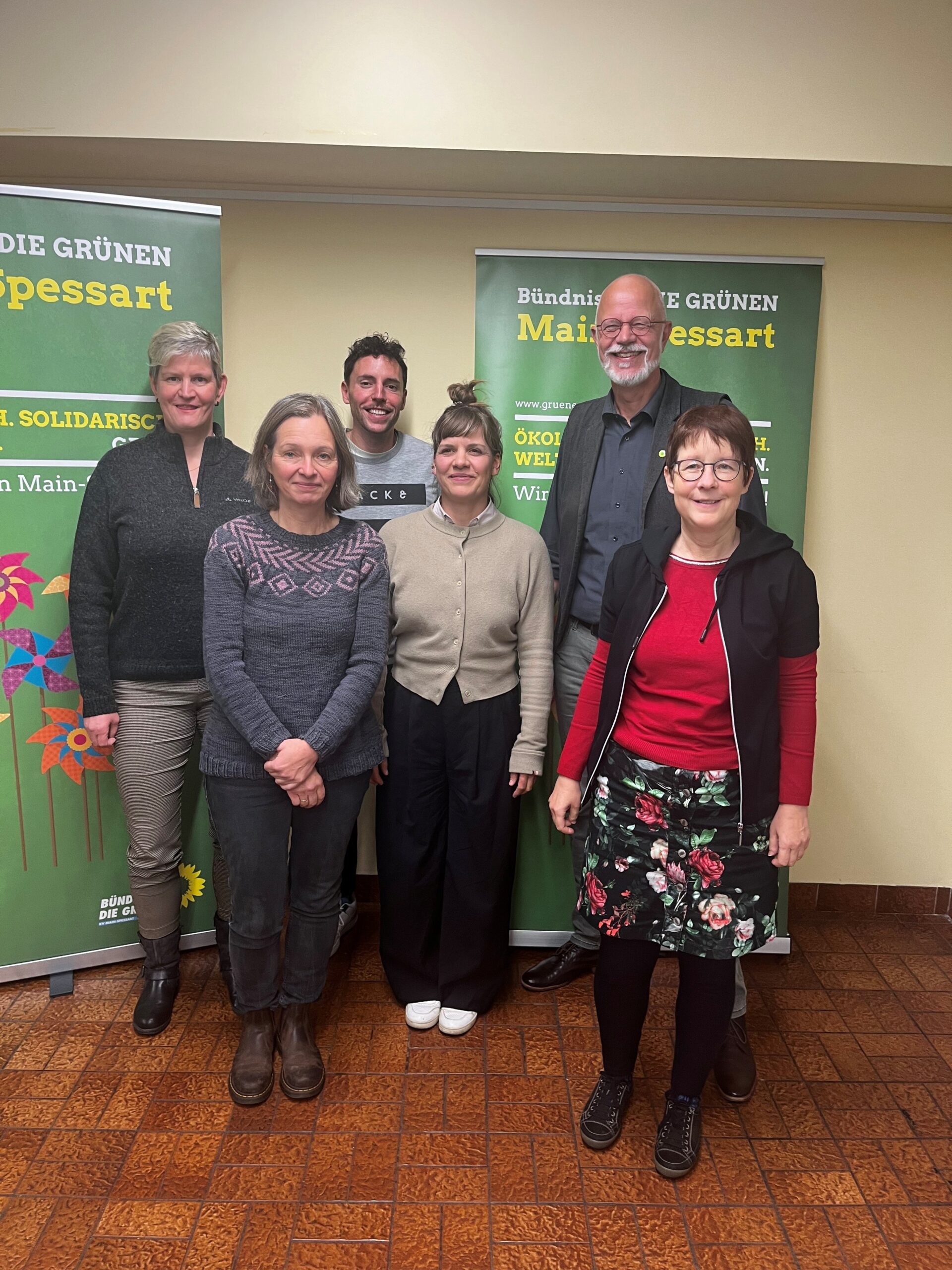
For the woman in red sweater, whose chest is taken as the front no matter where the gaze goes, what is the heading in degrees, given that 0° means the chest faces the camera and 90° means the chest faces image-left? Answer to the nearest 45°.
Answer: approximately 0°

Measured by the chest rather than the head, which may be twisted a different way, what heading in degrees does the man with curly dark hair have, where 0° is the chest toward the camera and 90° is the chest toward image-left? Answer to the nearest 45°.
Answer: approximately 0°

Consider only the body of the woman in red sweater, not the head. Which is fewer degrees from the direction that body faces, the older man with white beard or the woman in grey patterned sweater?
the woman in grey patterned sweater

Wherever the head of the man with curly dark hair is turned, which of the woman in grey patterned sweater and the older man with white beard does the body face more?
the woman in grey patterned sweater

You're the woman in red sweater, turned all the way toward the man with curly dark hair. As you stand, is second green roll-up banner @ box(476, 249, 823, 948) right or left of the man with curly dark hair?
right

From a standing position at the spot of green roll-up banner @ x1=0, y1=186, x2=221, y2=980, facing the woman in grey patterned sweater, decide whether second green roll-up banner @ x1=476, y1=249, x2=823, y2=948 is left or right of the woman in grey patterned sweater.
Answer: left

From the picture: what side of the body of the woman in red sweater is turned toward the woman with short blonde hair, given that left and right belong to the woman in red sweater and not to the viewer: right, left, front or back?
right
